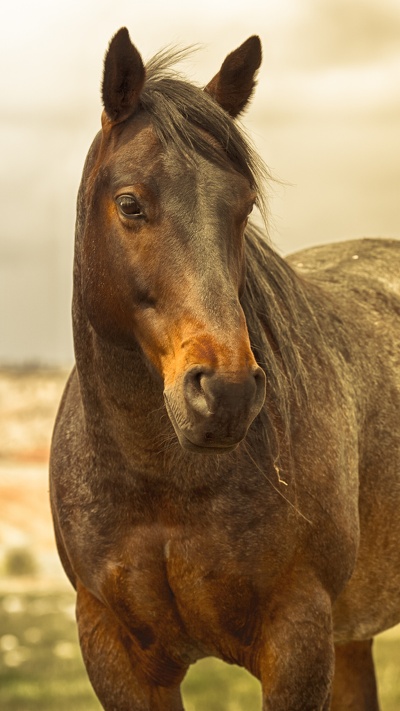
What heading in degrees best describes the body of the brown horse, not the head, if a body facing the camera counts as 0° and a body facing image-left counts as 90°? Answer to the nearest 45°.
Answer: approximately 45°
